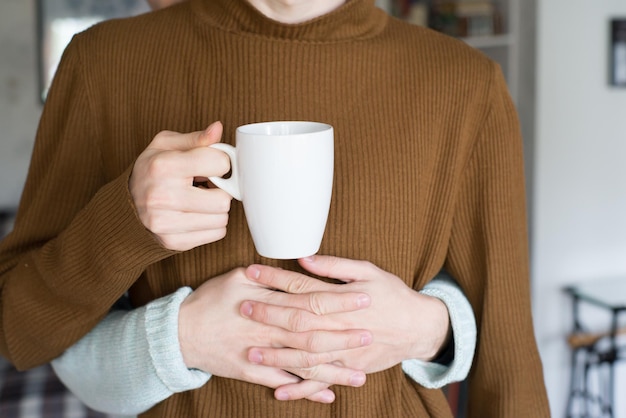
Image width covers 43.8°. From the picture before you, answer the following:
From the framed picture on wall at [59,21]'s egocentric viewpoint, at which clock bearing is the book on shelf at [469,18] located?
The book on shelf is roughly at 10 o'clock from the framed picture on wall.

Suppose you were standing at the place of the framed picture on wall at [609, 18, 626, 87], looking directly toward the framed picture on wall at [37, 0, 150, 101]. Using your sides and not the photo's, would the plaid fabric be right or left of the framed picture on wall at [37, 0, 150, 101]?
left

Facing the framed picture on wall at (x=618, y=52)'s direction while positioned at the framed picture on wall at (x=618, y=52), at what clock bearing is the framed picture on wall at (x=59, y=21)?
the framed picture on wall at (x=59, y=21) is roughly at 3 o'clock from the framed picture on wall at (x=618, y=52).

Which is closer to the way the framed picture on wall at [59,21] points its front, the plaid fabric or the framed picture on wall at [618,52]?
the plaid fabric

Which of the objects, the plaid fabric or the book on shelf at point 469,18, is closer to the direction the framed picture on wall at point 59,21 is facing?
the plaid fabric

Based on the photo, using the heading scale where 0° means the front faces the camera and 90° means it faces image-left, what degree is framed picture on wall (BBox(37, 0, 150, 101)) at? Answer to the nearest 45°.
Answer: approximately 0°

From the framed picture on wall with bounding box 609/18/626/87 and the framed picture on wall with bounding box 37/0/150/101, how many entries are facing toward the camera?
2

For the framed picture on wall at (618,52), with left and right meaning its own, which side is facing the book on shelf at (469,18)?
right

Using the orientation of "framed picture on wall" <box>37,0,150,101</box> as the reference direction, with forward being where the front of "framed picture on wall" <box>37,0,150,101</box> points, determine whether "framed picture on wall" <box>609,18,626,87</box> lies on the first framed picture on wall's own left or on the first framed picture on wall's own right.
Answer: on the first framed picture on wall's own left

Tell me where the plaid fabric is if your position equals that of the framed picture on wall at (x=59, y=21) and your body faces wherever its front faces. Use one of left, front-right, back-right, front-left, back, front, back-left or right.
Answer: front

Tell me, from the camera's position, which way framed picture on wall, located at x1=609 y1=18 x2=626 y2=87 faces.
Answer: facing the viewer

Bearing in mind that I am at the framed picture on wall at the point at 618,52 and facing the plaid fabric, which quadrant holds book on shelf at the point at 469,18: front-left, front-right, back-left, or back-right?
front-right
